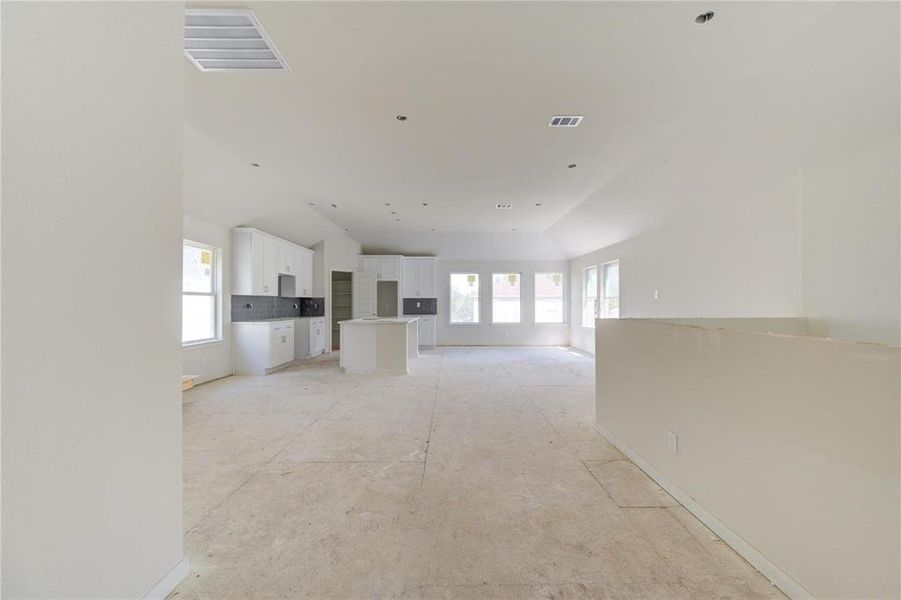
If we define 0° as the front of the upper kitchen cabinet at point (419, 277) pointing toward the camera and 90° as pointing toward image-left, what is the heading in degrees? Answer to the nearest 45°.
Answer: approximately 0°

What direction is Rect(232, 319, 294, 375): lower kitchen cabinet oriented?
to the viewer's right

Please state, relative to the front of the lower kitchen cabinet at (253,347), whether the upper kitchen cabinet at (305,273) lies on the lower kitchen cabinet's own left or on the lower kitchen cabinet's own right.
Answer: on the lower kitchen cabinet's own left

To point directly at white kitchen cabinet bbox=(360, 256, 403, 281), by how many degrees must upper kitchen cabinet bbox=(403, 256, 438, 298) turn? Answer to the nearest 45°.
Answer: approximately 90° to its right

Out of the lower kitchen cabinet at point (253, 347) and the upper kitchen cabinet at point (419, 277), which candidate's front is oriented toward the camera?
the upper kitchen cabinet

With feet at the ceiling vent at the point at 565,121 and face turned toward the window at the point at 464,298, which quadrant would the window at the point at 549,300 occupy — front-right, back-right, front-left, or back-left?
front-right

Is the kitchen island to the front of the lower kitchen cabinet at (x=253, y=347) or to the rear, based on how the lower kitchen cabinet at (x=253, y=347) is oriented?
to the front

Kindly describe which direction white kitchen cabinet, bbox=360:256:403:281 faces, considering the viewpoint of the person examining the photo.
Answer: facing the viewer

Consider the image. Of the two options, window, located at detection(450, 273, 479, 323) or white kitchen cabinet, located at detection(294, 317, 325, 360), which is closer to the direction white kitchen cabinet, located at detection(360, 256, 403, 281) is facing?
the white kitchen cabinet

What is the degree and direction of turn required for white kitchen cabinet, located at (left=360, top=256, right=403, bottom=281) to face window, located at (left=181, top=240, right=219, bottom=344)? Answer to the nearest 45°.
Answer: approximately 45° to its right

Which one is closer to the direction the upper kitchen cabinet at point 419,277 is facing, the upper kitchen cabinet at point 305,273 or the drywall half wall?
the drywall half wall

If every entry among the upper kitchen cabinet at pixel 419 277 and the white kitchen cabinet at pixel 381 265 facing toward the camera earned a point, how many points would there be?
2

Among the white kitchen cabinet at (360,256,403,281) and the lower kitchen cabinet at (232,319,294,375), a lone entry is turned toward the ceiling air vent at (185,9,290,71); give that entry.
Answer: the white kitchen cabinet

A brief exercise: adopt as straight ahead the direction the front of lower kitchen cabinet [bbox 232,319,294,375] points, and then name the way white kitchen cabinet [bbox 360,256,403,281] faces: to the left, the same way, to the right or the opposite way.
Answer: to the right

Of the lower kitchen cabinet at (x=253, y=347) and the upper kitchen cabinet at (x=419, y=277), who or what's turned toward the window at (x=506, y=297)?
the lower kitchen cabinet

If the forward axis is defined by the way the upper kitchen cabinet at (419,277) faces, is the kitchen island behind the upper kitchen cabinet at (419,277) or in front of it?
in front
